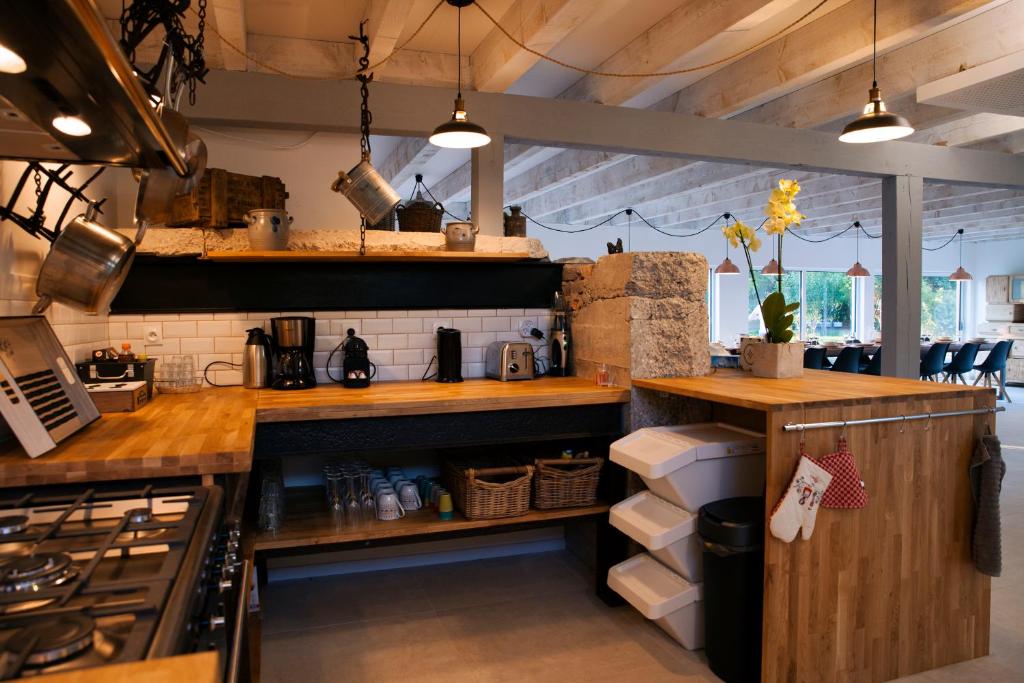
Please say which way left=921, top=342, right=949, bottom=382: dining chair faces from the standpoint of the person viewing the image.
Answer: facing away from the viewer and to the left of the viewer

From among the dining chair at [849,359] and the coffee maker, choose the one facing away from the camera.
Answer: the dining chair

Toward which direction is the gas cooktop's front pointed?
to the viewer's right

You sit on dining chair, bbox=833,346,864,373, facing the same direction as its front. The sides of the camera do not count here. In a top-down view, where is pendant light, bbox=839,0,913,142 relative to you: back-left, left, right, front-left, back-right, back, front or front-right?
back

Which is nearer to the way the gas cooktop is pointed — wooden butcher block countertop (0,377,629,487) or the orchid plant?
the orchid plant

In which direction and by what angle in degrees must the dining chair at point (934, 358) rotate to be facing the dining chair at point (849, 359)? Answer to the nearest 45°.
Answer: approximately 90° to its left

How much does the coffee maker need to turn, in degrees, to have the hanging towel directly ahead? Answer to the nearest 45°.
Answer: approximately 45° to its left

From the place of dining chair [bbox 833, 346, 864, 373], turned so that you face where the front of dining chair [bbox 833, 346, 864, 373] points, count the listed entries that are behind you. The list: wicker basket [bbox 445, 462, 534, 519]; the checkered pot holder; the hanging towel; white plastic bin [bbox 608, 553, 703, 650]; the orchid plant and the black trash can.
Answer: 6

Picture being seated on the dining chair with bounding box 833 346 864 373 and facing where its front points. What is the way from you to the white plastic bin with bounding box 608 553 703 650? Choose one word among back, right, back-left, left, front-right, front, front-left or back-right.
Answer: back

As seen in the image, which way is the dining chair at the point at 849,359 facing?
away from the camera

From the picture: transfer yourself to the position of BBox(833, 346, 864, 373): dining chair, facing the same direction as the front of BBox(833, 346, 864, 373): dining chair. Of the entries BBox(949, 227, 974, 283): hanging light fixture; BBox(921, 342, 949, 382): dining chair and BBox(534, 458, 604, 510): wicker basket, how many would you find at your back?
1

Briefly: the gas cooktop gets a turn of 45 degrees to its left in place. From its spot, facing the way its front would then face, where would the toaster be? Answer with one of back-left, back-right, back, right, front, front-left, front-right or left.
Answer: front

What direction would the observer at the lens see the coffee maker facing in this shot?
facing the viewer
